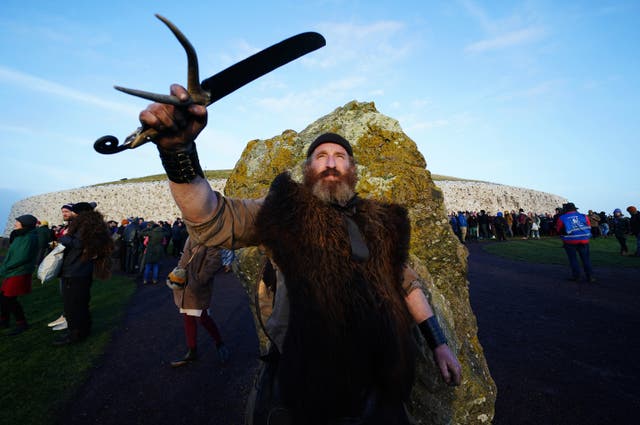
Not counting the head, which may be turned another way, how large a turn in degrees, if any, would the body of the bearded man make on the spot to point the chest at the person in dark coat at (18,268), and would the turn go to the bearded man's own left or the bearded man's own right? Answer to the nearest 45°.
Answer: approximately 135° to the bearded man's own right

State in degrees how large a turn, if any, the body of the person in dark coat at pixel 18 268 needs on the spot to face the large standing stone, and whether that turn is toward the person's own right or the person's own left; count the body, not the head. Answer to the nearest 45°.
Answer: approximately 135° to the person's own left

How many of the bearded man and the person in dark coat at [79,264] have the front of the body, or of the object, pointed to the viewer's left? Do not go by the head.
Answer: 1

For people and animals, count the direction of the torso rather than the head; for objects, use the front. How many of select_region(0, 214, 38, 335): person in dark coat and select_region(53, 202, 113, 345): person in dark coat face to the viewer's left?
2

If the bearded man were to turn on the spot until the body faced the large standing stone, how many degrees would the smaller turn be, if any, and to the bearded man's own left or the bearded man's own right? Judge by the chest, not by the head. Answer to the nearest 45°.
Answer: approximately 135° to the bearded man's own left

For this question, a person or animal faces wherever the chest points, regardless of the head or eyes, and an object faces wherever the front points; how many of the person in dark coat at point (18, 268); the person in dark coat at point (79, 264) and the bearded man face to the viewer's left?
2

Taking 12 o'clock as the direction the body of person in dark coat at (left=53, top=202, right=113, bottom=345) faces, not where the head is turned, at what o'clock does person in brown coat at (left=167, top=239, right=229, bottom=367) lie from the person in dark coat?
The person in brown coat is roughly at 8 o'clock from the person in dark coat.

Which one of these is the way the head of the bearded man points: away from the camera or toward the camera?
toward the camera

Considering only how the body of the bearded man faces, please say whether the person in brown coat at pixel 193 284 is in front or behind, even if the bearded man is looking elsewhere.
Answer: behind

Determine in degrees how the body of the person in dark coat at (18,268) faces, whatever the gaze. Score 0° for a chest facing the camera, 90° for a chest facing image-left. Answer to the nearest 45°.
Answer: approximately 90°

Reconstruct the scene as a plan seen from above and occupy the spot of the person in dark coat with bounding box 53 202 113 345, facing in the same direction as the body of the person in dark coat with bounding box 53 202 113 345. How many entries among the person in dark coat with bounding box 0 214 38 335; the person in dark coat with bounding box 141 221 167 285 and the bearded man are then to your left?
1

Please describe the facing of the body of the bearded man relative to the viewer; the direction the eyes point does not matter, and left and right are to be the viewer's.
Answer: facing the viewer

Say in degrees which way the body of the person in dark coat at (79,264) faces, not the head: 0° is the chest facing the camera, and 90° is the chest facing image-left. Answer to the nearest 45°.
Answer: approximately 90°

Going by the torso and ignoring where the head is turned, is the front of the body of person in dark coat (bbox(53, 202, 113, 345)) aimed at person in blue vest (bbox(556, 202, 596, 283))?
no
